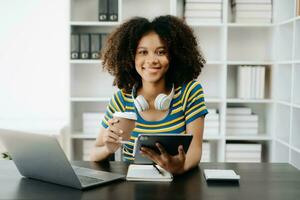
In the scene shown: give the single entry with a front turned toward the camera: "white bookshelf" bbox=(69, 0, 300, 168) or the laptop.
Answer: the white bookshelf

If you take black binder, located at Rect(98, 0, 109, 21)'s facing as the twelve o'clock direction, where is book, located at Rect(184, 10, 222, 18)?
The book is roughly at 9 o'clock from the black binder.

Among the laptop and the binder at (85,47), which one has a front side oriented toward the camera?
the binder

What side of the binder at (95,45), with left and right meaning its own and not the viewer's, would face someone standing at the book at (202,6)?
left

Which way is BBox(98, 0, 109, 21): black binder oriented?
toward the camera

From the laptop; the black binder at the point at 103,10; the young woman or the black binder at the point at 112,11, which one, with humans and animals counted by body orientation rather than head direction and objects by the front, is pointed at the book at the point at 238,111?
the laptop

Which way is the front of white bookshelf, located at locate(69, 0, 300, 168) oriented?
toward the camera

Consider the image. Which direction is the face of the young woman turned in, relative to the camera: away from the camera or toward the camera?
toward the camera

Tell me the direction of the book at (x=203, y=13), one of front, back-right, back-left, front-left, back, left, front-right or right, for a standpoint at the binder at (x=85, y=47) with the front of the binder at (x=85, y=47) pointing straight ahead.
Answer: left

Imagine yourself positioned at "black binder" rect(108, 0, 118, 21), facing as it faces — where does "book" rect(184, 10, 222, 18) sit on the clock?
The book is roughly at 9 o'clock from the black binder.
